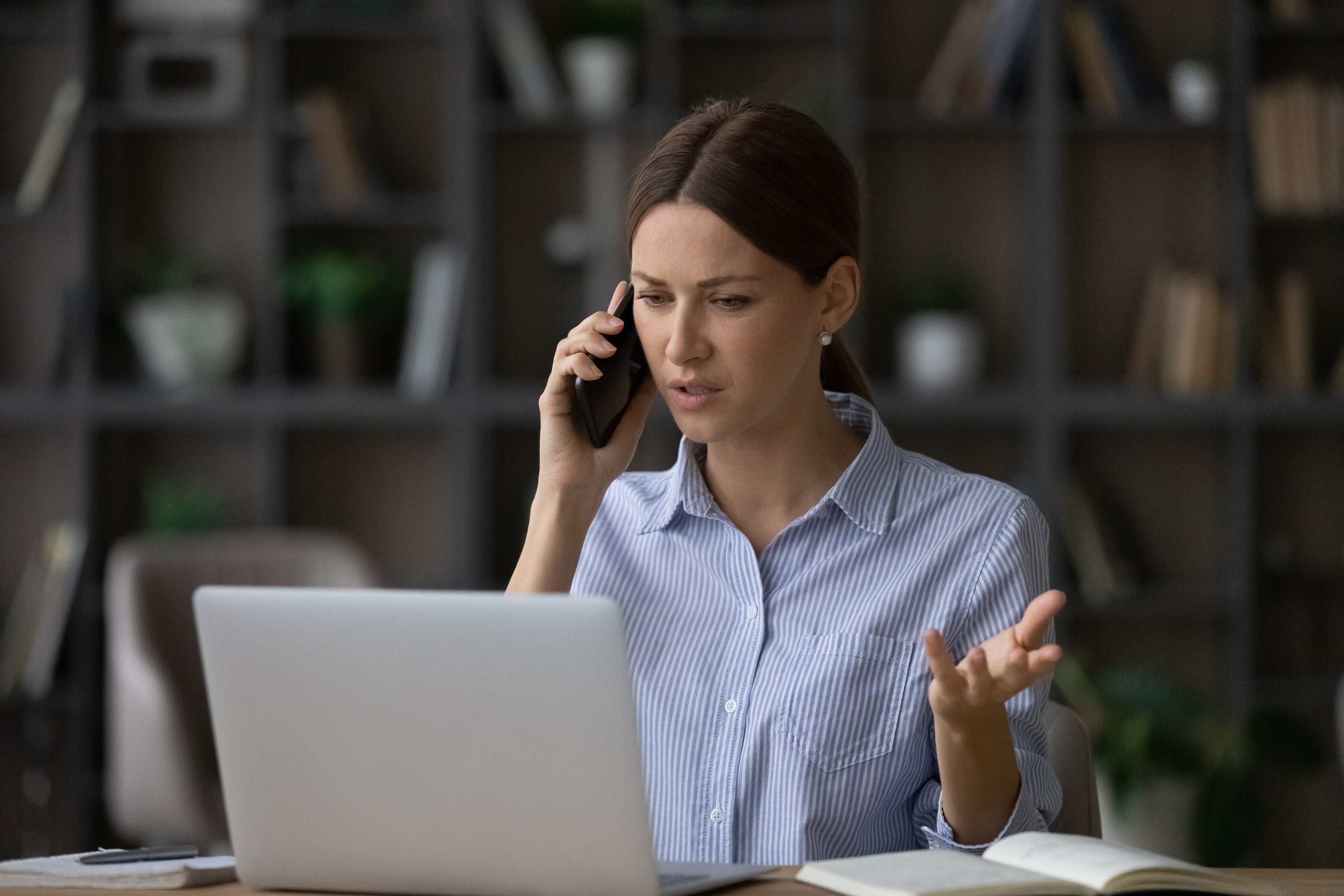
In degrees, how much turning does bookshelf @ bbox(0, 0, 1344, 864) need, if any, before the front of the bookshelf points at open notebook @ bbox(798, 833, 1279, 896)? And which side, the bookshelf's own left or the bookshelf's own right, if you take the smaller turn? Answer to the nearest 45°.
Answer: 0° — it already faces it

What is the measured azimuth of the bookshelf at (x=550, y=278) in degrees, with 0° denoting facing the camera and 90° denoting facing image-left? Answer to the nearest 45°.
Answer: approximately 0°

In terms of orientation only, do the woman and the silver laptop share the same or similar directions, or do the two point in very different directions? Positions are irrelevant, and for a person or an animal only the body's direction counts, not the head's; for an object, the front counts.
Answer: very different directions

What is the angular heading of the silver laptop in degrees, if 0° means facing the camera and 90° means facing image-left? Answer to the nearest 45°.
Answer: approximately 225°

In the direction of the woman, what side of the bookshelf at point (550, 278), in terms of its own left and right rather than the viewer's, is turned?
front

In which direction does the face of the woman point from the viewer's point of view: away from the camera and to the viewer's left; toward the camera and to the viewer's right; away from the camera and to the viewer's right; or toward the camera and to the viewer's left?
toward the camera and to the viewer's left

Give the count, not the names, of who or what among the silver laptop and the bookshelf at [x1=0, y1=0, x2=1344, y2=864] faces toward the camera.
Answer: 1

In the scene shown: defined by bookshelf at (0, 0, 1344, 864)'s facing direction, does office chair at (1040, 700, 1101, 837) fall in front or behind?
in front

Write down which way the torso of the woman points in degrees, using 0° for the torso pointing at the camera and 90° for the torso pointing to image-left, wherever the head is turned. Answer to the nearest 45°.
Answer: approximately 45°

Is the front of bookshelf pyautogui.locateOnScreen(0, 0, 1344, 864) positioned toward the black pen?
yes

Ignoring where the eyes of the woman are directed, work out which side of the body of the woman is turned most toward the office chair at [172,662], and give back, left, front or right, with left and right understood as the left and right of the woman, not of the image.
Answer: right
